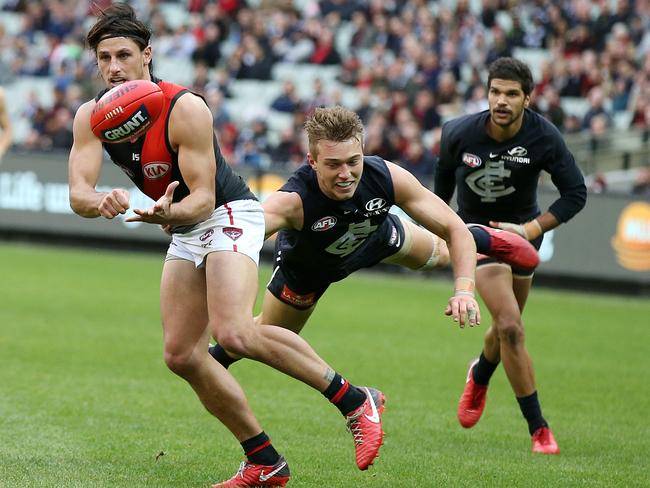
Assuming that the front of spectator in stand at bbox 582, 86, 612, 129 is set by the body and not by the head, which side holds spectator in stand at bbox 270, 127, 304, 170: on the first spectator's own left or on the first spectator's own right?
on the first spectator's own right

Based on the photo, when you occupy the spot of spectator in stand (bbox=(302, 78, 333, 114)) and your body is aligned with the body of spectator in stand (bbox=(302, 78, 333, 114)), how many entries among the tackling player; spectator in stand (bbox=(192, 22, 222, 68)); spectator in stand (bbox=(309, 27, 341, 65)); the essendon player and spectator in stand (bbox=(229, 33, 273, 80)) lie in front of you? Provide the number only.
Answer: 2

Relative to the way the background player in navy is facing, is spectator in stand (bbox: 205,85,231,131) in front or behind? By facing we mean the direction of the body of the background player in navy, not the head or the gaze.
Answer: behind

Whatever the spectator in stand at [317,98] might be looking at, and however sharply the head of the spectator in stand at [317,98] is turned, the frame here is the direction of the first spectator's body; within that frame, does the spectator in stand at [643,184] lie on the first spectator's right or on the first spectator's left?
on the first spectator's left

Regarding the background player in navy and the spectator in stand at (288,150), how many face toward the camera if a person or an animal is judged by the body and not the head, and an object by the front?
2

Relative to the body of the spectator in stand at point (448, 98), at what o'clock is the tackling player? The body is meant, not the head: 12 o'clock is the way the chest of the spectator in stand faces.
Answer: The tackling player is roughly at 12 o'clock from the spectator in stand.

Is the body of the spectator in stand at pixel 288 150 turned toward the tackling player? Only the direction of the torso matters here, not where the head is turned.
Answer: yes

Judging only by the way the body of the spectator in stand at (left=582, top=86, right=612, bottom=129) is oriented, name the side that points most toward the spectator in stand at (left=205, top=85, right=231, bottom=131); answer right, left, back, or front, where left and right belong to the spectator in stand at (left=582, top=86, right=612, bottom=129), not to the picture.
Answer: right

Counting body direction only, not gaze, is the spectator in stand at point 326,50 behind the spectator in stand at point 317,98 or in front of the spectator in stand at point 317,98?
behind

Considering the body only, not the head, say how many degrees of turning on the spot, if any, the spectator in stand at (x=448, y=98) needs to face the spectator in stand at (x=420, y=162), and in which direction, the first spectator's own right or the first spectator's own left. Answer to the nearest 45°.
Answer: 0° — they already face them

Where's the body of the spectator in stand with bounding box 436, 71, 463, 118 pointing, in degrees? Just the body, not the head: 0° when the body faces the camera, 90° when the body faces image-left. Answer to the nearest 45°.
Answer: approximately 0°

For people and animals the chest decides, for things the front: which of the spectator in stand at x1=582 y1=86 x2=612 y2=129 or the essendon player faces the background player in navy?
the spectator in stand

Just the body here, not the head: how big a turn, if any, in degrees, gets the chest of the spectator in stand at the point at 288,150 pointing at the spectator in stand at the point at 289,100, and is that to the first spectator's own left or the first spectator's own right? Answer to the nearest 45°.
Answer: approximately 180°
